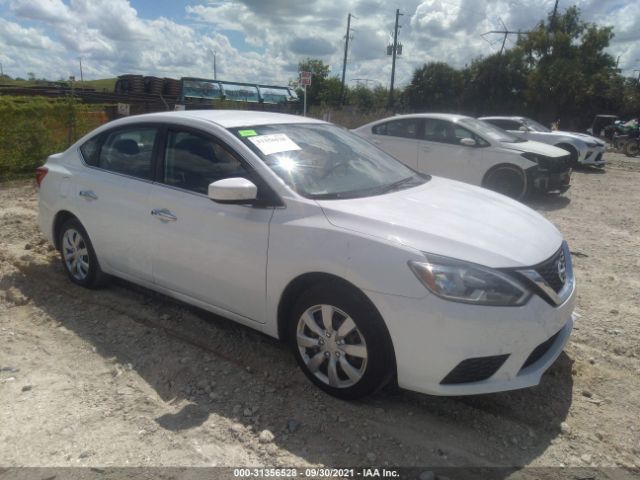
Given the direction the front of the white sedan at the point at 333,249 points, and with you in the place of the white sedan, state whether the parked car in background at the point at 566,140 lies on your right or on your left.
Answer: on your left

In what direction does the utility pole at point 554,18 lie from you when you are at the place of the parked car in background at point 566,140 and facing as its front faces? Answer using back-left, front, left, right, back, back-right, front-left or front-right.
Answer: back-left

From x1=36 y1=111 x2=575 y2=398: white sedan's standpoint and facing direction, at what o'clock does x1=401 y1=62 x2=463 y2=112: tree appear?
The tree is roughly at 8 o'clock from the white sedan.

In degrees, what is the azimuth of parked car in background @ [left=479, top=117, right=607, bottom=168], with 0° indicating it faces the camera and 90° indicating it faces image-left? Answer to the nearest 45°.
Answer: approximately 315°

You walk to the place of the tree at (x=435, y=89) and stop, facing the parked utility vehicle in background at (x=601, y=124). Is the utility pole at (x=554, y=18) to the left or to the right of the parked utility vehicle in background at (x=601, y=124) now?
left

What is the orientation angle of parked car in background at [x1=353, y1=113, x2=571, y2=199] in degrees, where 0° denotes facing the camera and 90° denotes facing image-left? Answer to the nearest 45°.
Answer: approximately 315°

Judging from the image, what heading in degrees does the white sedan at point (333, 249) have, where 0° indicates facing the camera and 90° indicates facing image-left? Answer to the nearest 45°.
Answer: approximately 315°

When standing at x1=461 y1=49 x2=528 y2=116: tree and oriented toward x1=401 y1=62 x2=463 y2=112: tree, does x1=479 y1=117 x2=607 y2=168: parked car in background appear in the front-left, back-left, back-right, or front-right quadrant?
back-left

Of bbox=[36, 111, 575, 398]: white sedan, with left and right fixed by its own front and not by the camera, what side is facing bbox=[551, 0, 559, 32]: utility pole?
left
